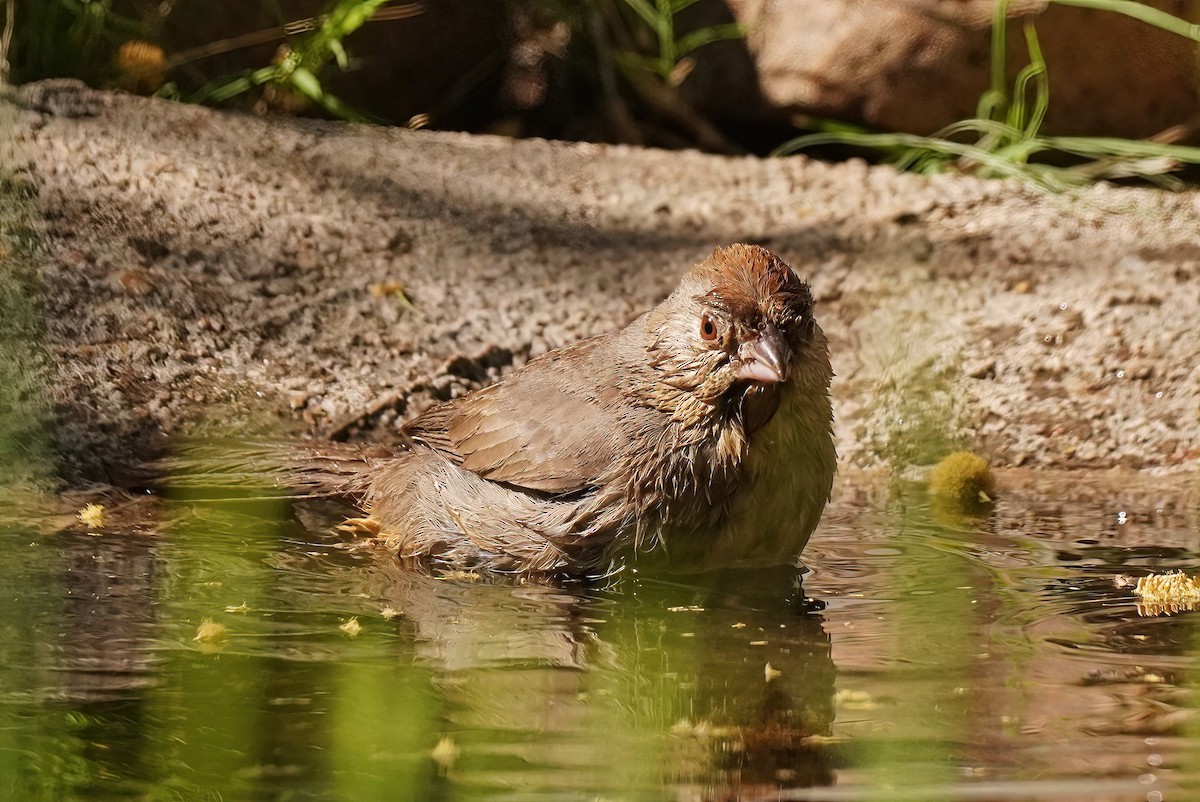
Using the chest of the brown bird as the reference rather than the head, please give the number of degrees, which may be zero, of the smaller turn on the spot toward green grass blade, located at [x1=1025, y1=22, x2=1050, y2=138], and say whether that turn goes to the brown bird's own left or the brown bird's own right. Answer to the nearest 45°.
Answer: approximately 90° to the brown bird's own left

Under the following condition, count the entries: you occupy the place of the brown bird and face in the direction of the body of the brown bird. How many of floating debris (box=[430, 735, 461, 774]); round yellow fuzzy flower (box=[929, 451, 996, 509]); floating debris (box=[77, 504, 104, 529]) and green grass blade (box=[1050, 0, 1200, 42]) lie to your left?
2

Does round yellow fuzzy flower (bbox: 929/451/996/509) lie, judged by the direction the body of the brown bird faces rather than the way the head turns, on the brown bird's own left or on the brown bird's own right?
on the brown bird's own left

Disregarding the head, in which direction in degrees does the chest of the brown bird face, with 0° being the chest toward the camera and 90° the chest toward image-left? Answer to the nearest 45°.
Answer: approximately 315°

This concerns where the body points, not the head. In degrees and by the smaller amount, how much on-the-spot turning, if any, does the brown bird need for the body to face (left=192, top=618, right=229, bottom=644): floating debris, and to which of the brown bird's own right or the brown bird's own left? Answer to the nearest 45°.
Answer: approximately 90° to the brown bird's own right

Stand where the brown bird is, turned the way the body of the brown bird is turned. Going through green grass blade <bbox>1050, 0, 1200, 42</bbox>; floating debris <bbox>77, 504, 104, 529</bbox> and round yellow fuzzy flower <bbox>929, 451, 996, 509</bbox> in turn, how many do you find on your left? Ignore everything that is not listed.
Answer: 2

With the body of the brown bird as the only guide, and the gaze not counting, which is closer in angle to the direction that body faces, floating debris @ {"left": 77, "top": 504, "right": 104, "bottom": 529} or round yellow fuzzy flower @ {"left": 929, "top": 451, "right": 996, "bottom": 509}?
the round yellow fuzzy flower

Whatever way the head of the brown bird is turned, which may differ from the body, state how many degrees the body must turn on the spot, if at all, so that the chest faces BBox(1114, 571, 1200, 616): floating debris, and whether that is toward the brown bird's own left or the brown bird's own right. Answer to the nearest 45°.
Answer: approximately 45° to the brown bird's own left

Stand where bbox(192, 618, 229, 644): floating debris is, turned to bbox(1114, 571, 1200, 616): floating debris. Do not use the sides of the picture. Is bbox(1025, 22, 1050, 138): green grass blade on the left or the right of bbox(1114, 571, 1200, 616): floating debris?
left

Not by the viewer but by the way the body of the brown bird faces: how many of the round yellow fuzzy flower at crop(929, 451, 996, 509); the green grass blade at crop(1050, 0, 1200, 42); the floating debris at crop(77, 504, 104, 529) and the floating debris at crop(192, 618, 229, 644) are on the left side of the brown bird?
2

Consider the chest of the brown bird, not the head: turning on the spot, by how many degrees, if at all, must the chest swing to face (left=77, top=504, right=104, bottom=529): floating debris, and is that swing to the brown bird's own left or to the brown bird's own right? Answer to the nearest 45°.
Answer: approximately 135° to the brown bird's own right

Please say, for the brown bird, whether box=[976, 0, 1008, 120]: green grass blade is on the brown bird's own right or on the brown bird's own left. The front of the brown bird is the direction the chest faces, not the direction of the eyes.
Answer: on the brown bird's own left

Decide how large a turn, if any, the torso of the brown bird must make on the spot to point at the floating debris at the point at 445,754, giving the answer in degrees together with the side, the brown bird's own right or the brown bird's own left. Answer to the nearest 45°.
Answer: approximately 45° to the brown bird's own right

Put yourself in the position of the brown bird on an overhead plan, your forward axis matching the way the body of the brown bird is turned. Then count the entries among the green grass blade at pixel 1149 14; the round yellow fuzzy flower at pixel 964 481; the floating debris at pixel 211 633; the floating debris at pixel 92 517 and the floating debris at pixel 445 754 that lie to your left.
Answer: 2

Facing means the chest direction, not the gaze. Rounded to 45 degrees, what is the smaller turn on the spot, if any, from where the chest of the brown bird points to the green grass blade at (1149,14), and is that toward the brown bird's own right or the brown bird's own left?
approximately 90° to the brown bird's own left
